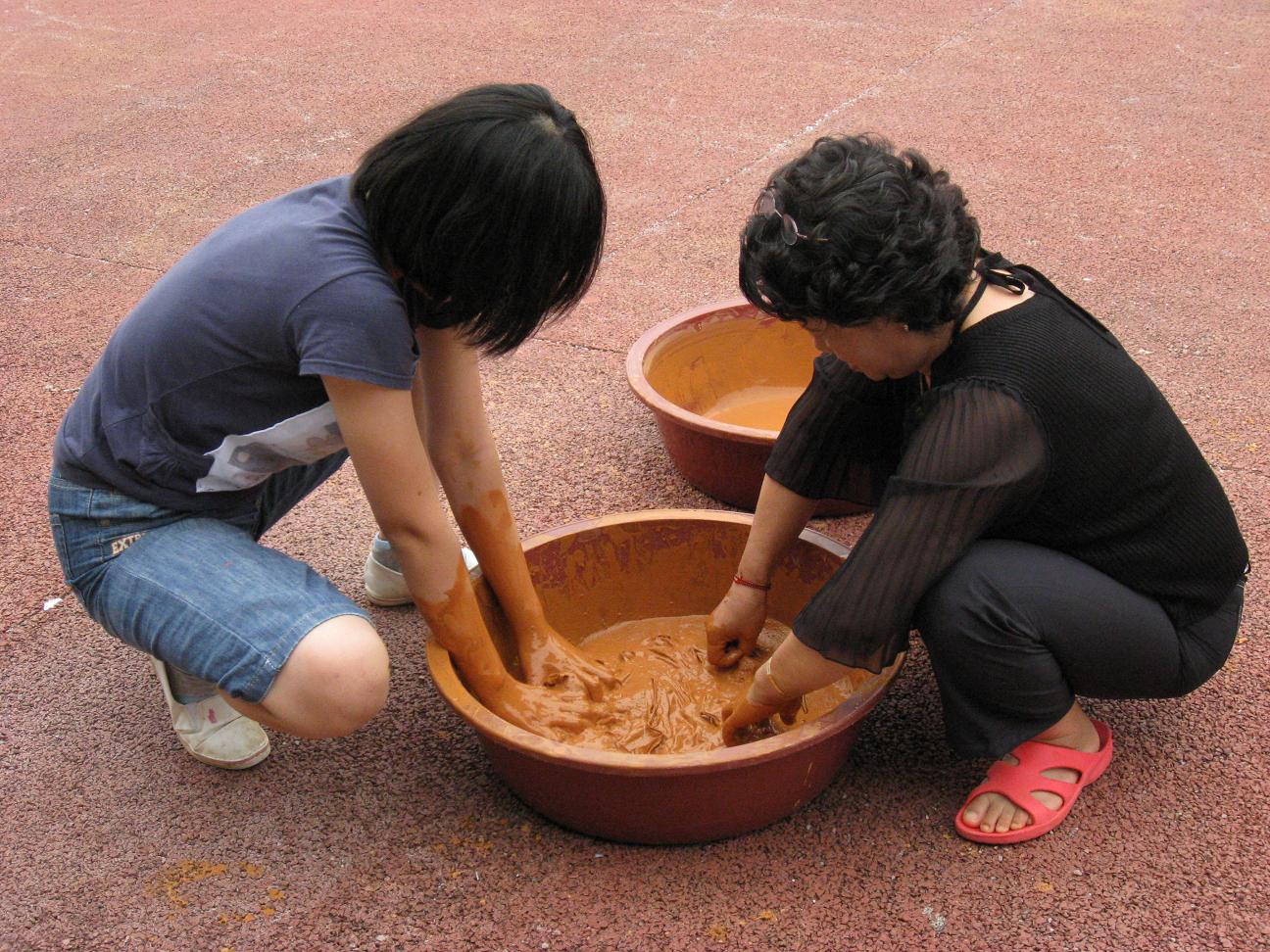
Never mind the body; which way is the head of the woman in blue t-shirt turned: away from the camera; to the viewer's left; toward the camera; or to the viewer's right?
to the viewer's right

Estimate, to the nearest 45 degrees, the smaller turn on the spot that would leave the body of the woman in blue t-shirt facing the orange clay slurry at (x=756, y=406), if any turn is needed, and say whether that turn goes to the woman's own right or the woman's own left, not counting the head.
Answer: approximately 45° to the woman's own left

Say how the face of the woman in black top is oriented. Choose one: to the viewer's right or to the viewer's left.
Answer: to the viewer's left

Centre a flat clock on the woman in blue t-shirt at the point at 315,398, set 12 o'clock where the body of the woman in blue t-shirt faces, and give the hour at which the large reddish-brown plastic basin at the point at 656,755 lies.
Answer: The large reddish-brown plastic basin is roughly at 1 o'clock from the woman in blue t-shirt.

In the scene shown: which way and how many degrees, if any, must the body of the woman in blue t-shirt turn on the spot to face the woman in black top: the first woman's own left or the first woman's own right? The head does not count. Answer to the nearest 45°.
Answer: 0° — they already face them

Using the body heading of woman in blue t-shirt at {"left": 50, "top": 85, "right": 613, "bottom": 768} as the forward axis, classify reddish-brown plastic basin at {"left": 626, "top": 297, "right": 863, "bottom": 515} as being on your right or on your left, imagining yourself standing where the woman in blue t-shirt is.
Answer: on your left

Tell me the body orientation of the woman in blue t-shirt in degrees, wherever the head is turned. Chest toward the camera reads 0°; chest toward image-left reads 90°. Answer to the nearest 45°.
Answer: approximately 270°
